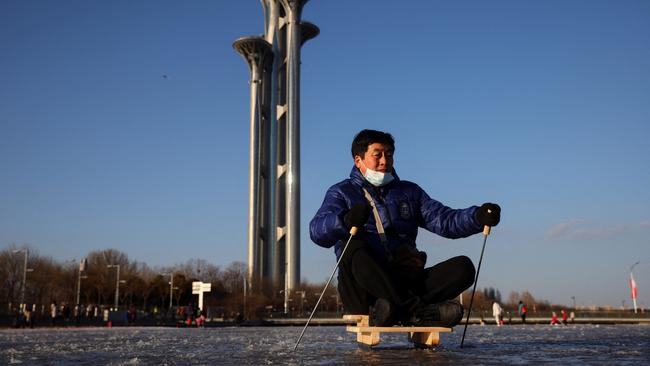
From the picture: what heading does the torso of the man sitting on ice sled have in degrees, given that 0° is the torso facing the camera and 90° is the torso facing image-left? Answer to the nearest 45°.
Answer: approximately 315°
